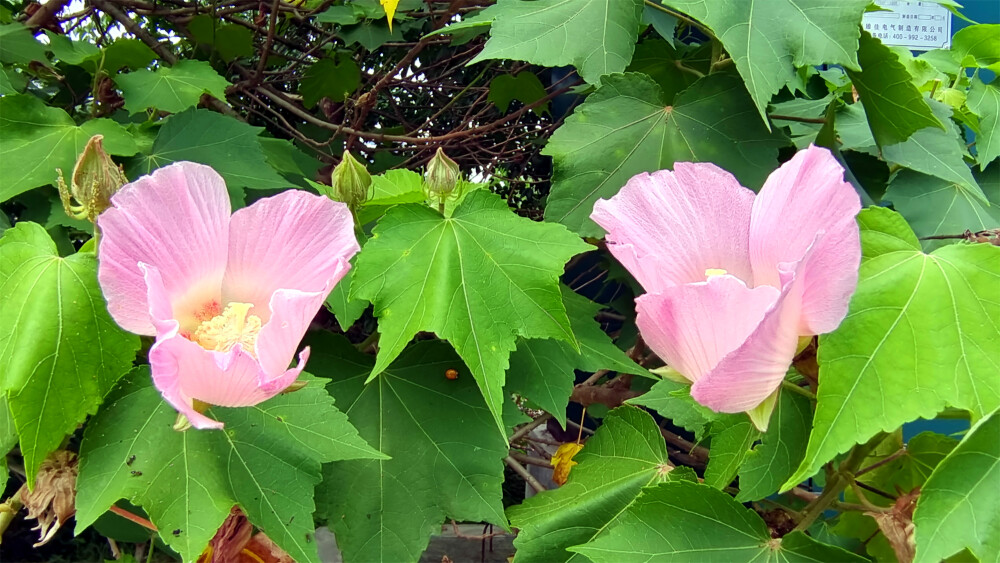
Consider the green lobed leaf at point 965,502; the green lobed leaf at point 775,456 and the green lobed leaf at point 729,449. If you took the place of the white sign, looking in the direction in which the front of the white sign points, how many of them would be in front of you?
3

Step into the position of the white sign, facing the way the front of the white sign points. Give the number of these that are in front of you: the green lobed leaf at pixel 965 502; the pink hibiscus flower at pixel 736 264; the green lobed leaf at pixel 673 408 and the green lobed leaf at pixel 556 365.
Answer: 4

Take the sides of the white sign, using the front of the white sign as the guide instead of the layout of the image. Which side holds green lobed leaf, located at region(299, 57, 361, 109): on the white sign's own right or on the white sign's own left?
on the white sign's own right

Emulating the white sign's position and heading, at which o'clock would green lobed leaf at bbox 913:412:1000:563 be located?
The green lobed leaf is roughly at 12 o'clock from the white sign.

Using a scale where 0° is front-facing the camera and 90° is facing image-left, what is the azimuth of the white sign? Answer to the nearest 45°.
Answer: approximately 0°

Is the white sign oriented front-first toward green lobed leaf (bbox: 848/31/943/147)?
yes

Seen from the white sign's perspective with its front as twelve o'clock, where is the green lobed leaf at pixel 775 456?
The green lobed leaf is roughly at 12 o'clock from the white sign.

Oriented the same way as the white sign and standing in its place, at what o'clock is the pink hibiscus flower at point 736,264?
The pink hibiscus flower is roughly at 12 o'clock from the white sign.

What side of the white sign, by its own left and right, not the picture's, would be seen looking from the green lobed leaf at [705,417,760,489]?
front

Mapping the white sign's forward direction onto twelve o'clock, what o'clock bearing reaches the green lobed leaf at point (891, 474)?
The green lobed leaf is roughly at 12 o'clock from the white sign.

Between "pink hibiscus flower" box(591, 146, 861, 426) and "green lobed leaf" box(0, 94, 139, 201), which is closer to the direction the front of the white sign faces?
the pink hibiscus flower

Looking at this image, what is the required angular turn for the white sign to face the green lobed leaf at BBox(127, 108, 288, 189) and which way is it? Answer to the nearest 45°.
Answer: approximately 45° to its right
